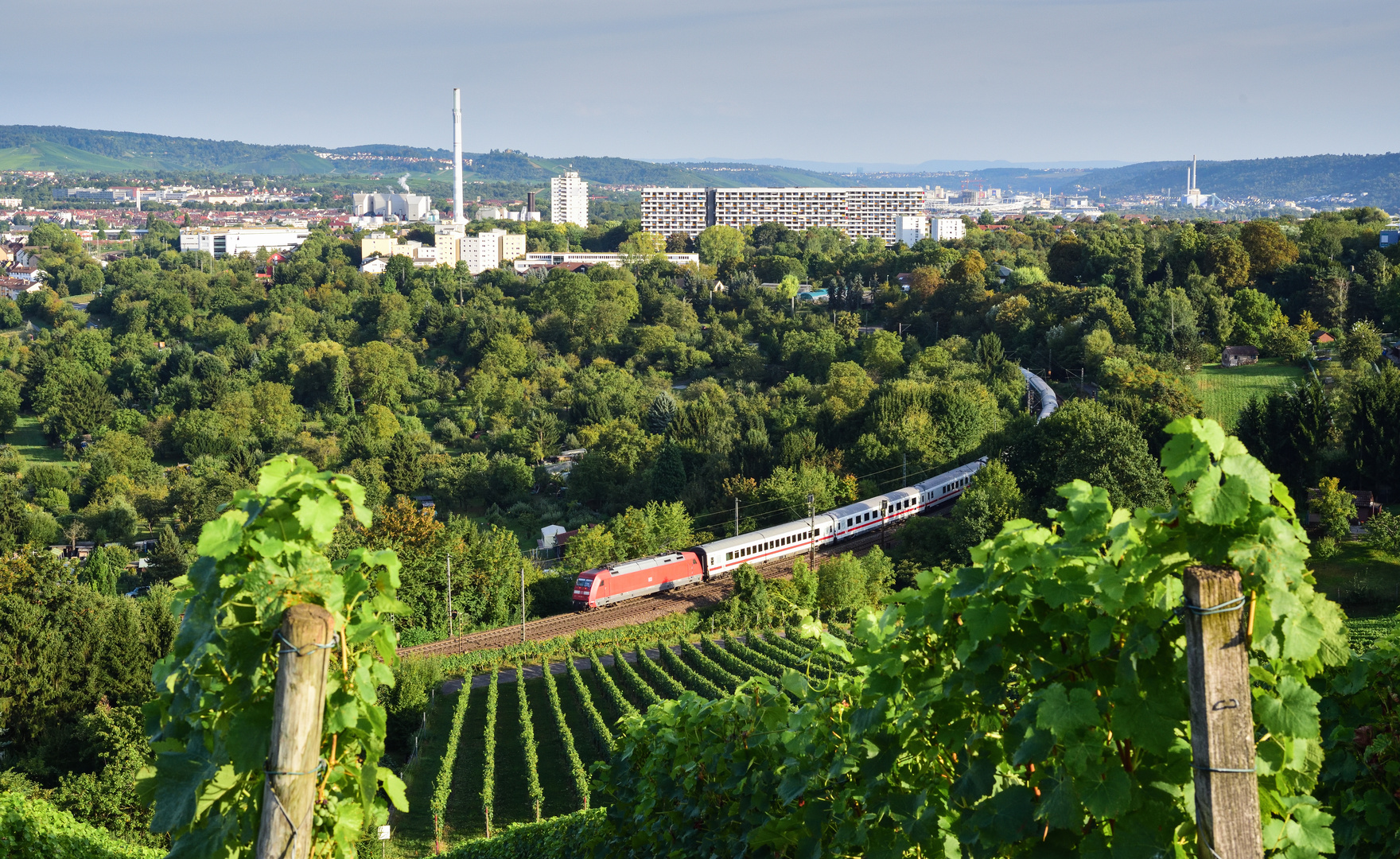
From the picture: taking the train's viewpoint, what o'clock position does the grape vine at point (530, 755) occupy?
The grape vine is roughly at 11 o'clock from the train.

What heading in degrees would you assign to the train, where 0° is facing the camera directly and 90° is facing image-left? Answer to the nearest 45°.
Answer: approximately 45°

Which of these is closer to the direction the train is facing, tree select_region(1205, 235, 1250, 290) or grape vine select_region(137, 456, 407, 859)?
the grape vine

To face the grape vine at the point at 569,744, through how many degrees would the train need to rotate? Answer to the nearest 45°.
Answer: approximately 45° to its left

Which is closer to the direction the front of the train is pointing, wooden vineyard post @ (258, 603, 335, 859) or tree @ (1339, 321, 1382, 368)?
the wooden vineyard post

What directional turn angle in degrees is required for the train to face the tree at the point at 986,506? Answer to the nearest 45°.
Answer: approximately 135° to its left

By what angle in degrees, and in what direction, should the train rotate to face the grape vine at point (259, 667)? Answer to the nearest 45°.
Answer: approximately 45° to its left

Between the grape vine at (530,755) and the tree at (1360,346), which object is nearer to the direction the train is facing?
the grape vine

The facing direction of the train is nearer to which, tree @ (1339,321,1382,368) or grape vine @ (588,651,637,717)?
the grape vine

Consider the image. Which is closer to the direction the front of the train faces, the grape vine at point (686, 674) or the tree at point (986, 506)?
the grape vine

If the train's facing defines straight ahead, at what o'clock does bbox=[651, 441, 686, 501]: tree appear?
The tree is roughly at 4 o'clock from the train.

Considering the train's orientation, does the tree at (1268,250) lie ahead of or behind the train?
behind

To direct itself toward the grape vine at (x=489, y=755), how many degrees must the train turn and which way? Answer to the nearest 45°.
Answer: approximately 45° to its left

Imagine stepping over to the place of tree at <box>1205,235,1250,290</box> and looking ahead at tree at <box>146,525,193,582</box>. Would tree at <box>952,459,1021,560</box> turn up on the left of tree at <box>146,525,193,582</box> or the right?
left

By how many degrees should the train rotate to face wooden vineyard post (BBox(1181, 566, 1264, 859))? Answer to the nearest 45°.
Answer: approximately 45° to its left

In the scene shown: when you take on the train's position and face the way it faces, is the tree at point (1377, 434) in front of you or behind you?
behind

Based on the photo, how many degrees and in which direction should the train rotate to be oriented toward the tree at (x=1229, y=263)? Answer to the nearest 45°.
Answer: approximately 180°
